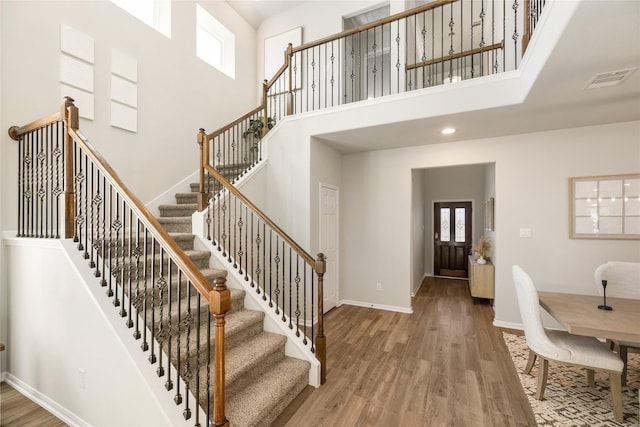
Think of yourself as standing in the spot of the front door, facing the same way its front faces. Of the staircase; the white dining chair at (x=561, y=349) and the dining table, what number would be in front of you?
3

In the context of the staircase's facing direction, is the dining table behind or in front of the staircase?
in front

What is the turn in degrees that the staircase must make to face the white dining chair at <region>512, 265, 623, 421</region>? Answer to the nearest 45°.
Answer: approximately 45° to its left

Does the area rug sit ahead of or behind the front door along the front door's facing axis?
ahead

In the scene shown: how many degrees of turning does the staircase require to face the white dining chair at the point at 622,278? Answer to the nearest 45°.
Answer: approximately 45° to its left

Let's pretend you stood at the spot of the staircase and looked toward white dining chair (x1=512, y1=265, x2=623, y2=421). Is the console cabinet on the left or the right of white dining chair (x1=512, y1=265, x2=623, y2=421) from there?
left

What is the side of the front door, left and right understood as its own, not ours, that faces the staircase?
front

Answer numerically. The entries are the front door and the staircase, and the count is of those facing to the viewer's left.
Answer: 0

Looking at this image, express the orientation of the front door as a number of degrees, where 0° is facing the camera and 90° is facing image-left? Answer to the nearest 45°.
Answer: approximately 0°

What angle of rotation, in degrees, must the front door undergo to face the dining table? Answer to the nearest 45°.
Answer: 0° — it already faces it

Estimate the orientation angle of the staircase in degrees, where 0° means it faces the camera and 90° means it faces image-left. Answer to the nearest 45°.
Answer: approximately 315°
